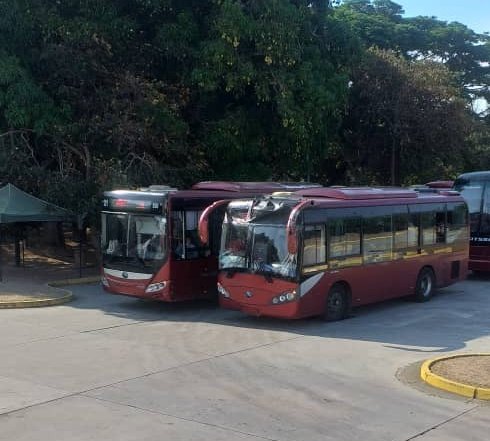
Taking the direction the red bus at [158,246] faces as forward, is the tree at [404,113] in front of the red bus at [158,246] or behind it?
behind

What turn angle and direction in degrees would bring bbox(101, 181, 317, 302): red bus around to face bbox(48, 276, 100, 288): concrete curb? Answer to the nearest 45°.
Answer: approximately 90° to its right

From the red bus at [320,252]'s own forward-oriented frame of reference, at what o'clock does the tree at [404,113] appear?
The tree is roughly at 5 o'clock from the red bus.

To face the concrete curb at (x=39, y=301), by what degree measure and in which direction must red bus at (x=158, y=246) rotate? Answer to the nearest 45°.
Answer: approximately 45° to its right

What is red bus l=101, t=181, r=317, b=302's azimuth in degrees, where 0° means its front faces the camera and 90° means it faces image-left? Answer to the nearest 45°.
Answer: approximately 45°

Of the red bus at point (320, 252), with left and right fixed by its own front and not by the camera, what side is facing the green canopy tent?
right

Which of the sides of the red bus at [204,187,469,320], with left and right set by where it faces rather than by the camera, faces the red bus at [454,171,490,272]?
back

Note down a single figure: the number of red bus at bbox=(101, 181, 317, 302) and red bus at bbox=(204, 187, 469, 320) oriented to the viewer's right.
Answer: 0

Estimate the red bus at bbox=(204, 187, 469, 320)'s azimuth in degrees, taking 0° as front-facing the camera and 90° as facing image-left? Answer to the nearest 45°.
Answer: approximately 45°

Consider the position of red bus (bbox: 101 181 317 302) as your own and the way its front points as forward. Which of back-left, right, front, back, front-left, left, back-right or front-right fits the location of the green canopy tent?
right

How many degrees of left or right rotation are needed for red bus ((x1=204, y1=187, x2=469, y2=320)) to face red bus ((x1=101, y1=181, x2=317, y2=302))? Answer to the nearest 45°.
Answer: approximately 45° to its right
